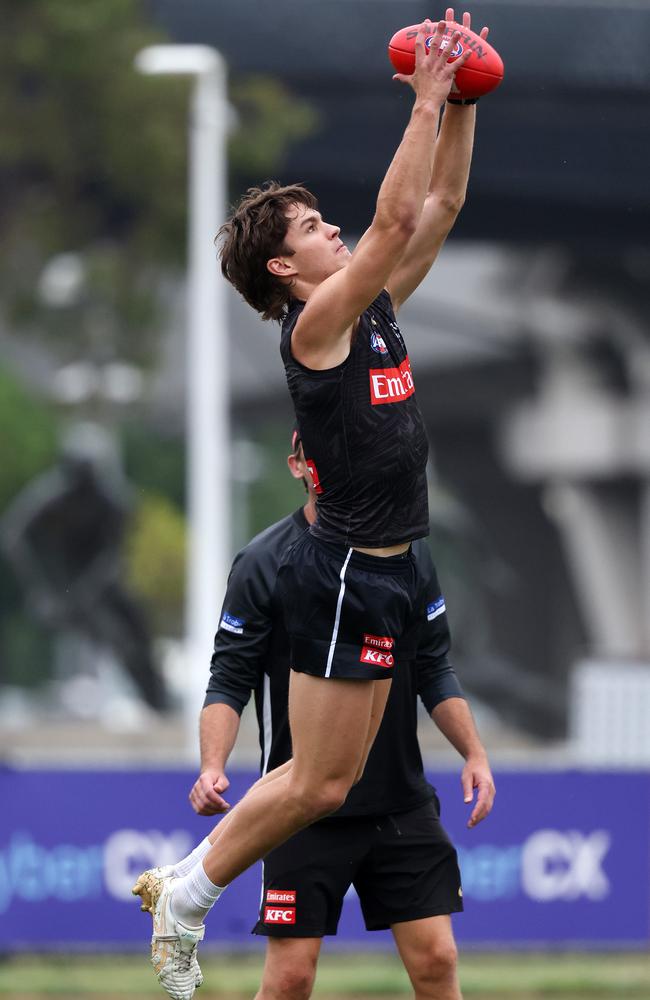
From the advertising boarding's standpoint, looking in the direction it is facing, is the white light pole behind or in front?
behind

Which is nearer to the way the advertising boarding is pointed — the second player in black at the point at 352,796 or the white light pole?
the second player in black

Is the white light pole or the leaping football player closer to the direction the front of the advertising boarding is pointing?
the leaping football player

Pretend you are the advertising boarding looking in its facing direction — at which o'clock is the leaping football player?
The leaping football player is roughly at 12 o'clock from the advertising boarding.

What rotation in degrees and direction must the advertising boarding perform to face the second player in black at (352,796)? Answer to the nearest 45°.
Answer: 0° — it already faces them

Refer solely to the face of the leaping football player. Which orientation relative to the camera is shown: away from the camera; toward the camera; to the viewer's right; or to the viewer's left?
to the viewer's right

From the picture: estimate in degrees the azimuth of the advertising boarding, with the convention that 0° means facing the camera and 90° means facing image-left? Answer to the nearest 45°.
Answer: approximately 0°
